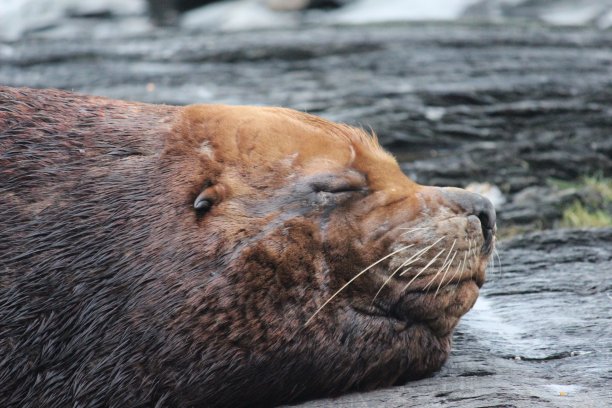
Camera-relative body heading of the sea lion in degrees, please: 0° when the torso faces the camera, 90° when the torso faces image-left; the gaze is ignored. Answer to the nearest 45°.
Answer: approximately 270°
